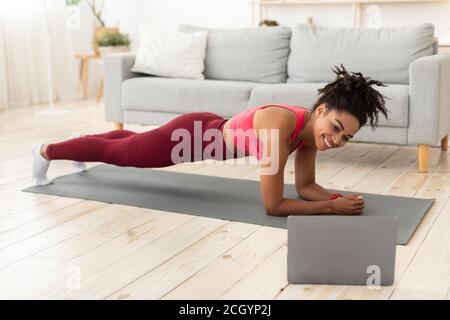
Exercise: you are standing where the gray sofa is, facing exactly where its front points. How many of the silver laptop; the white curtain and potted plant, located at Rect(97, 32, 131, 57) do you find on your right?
2

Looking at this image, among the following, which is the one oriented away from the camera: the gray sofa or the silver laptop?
the silver laptop

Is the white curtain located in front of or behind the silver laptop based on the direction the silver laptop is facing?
in front

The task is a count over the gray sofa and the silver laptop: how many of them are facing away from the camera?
1

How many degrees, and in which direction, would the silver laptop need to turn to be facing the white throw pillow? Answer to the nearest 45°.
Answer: approximately 45° to its left

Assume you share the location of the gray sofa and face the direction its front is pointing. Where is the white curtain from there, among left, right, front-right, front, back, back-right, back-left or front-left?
right

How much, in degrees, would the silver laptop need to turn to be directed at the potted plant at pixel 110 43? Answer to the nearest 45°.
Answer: approximately 45° to its left

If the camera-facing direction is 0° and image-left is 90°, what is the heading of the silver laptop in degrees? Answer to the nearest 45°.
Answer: approximately 180°

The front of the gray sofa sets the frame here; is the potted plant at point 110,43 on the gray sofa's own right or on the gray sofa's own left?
on the gray sofa's own right

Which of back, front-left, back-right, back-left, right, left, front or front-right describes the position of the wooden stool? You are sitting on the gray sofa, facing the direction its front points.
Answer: right

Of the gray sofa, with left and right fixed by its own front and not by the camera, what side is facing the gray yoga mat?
front

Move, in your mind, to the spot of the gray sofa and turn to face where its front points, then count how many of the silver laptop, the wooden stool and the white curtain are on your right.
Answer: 2

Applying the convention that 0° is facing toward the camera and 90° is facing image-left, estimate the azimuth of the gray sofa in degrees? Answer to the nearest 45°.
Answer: approximately 45°

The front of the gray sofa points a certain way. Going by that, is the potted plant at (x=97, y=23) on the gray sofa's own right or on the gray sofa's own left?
on the gray sofa's own right
